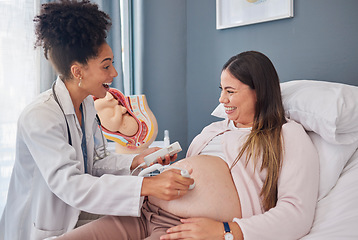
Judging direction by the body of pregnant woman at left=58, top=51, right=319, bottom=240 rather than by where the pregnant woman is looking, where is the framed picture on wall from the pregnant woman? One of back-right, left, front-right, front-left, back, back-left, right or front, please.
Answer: back-right

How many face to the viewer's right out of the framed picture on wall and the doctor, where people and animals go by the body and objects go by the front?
1

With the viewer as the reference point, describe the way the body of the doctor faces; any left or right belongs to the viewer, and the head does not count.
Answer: facing to the right of the viewer

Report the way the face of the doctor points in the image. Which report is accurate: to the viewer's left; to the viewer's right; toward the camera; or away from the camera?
to the viewer's right
